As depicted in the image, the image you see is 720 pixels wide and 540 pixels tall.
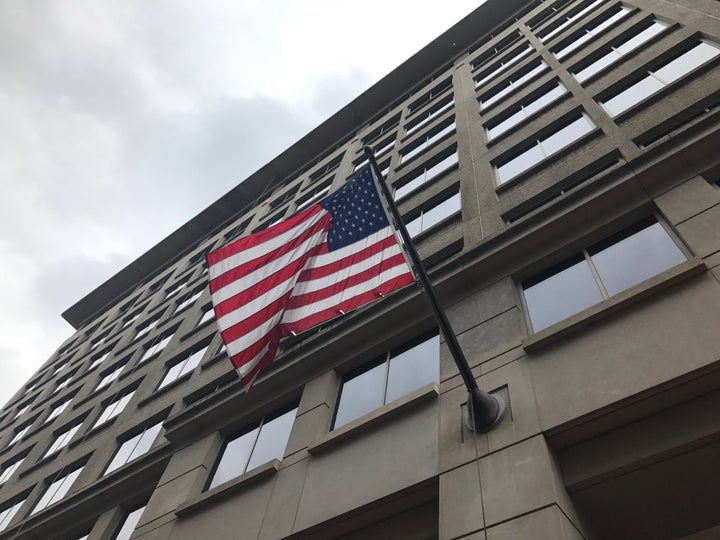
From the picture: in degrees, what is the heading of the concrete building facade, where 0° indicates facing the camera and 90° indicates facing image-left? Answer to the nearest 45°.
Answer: approximately 45°
